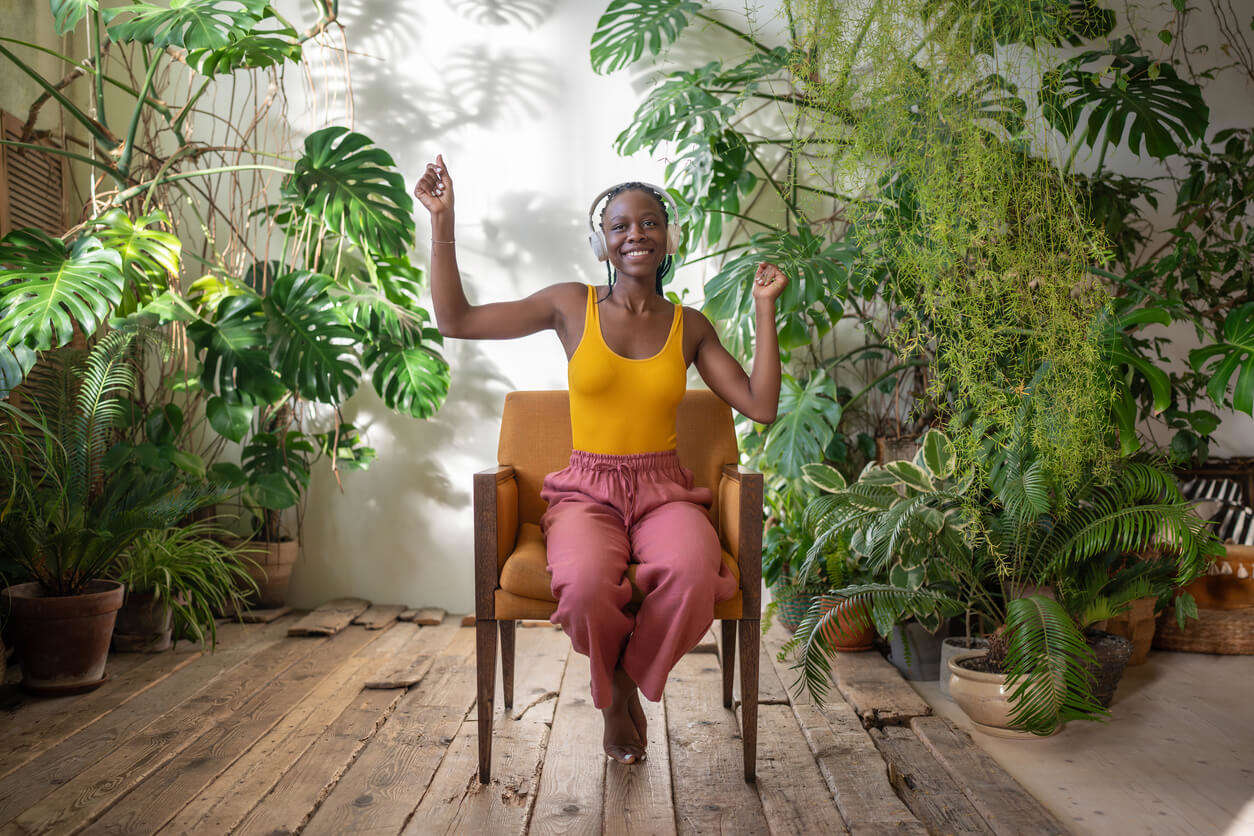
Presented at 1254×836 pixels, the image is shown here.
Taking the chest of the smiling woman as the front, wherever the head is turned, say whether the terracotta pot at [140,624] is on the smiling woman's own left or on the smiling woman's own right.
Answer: on the smiling woman's own right

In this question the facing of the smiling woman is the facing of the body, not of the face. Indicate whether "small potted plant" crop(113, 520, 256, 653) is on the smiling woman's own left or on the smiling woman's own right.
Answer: on the smiling woman's own right

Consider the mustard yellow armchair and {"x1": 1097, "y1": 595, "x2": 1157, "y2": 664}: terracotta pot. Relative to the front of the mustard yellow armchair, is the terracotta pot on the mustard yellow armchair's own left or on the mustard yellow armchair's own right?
on the mustard yellow armchair's own left

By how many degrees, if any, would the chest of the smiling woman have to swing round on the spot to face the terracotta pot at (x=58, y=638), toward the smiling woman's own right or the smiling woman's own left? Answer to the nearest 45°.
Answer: approximately 90° to the smiling woman's own right

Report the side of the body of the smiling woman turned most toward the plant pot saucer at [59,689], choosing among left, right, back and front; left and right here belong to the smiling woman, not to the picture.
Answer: right

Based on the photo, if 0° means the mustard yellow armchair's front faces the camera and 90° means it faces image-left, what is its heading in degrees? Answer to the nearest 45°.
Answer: approximately 0°

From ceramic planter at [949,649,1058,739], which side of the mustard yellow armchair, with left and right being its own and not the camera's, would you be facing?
left

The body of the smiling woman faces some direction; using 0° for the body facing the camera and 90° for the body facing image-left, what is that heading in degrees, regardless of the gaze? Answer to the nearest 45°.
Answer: approximately 0°

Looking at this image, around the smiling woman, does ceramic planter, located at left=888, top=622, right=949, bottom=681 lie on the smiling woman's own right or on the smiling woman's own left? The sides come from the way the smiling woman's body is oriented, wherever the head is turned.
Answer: on the smiling woman's own left

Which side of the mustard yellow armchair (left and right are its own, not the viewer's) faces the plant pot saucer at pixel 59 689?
right

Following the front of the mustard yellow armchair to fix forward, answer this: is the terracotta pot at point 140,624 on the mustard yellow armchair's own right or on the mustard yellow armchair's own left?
on the mustard yellow armchair's own right

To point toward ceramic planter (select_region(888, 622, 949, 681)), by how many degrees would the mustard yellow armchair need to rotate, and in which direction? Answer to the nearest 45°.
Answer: approximately 135° to its left
